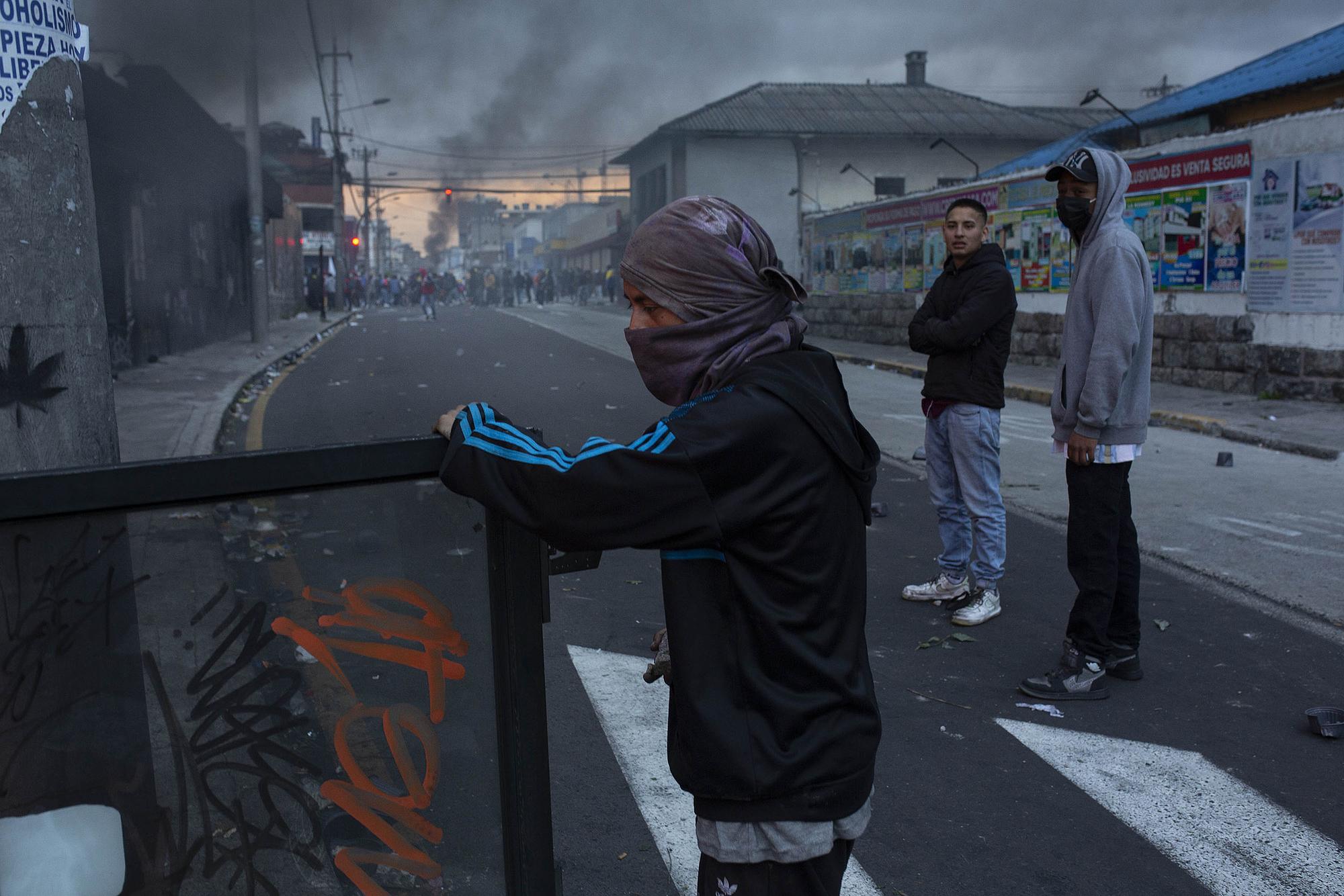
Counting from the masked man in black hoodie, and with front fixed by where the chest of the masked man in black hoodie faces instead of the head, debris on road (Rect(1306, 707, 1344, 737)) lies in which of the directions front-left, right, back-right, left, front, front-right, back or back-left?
back-right

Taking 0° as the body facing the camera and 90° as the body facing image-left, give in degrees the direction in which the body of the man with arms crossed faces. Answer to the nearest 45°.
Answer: approximately 45°

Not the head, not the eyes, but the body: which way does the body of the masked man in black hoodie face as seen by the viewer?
to the viewer's left

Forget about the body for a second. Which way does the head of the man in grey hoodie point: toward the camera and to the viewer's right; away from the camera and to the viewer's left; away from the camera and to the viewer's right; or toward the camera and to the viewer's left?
toward the camera and to the viewer's left

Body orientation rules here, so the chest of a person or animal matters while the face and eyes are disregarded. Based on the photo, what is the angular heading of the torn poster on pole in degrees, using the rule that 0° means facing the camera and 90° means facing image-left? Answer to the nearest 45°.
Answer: approximately 0°

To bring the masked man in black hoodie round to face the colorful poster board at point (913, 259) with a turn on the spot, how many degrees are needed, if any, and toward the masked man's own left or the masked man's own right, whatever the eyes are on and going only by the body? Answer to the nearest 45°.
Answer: approximately 90° to the masked man's own right

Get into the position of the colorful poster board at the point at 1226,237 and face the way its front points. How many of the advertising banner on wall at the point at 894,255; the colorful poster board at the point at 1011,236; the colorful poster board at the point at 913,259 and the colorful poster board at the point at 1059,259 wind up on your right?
4

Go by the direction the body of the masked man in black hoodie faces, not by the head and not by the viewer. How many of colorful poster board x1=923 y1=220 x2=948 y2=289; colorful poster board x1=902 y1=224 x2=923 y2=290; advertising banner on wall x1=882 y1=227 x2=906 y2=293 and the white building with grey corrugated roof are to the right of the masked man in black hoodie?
4

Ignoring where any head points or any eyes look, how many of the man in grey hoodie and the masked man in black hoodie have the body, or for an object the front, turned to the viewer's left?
2

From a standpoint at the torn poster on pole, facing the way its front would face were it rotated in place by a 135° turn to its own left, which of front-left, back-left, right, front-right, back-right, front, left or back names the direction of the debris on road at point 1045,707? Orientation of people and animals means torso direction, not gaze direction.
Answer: front-right

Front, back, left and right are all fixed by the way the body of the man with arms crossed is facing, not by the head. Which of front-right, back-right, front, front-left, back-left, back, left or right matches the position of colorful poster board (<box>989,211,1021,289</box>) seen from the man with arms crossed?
back-right

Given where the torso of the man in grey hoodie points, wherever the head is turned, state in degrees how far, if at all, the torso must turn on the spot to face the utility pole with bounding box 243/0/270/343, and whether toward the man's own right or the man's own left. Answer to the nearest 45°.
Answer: approximately 45° to the man's own right

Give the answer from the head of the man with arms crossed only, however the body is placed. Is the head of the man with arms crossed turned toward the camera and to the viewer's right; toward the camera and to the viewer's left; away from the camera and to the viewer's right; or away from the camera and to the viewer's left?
toward the camera and to the viewer's left

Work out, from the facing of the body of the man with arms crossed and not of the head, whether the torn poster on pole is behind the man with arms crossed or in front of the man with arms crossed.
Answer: in front

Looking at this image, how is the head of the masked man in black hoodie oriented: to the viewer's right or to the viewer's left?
to the viewer's left

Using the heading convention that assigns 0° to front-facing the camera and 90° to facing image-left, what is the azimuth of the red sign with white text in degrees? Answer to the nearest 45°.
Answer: approximately 45°

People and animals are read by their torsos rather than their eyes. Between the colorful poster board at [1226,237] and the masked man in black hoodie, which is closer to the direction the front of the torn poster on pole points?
the masked man in black hoodie
